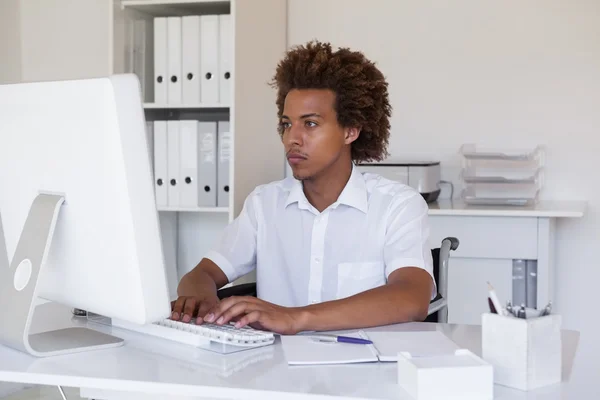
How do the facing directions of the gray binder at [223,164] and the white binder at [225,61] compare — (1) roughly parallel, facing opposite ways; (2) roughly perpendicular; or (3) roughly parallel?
roughly parallel

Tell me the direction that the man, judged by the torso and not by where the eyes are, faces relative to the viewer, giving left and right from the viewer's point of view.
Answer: facing the viewer and to the left of the viewer

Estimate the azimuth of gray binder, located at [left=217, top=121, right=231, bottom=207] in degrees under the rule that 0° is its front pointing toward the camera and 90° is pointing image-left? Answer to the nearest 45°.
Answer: approximately 0°

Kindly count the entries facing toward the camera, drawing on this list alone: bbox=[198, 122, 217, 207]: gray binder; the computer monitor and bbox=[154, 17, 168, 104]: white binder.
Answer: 2

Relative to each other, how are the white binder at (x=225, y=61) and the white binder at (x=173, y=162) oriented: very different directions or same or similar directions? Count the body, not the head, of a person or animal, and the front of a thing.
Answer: same or similar directions

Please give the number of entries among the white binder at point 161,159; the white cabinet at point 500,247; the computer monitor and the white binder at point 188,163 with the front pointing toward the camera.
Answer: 3

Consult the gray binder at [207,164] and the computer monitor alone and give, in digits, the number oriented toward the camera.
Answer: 1

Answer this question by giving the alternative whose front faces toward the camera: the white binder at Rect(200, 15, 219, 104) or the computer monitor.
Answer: the white binder

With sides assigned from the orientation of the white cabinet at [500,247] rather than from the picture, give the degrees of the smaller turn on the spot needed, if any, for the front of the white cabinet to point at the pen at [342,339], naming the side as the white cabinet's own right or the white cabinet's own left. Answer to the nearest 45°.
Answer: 0° — it already faces it

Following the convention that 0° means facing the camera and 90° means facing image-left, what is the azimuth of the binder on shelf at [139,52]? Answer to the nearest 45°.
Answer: approximately 0°

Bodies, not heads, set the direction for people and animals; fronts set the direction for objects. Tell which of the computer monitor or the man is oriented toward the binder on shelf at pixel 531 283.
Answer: the computer monitor

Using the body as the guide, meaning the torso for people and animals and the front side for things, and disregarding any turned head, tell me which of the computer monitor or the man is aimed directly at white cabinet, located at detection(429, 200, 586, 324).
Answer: the computer monitor

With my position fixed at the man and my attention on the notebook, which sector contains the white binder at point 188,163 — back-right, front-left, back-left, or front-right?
back-right

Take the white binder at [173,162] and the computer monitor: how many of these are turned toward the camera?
1

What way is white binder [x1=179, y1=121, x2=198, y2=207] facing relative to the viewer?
toward the camera

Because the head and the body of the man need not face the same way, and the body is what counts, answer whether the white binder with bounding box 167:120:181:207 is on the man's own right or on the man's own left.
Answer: on the man's own right

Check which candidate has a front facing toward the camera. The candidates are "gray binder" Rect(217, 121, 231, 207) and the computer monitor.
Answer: the gray binder

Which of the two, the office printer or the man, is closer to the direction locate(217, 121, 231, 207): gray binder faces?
the man

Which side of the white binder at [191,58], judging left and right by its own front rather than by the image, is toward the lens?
front

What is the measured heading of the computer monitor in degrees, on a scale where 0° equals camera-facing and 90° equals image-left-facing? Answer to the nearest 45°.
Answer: approximately 225°
